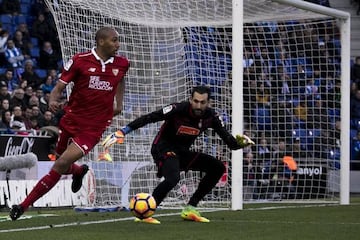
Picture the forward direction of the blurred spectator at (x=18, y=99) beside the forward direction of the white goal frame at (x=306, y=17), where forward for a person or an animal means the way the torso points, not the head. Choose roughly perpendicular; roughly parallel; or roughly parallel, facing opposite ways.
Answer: roughly parallel

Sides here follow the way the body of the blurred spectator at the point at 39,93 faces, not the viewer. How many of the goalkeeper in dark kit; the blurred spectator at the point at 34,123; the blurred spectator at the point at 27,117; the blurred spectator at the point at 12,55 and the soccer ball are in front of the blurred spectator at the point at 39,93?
4

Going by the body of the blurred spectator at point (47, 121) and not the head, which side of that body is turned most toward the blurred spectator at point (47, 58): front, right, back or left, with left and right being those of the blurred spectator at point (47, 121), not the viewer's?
back

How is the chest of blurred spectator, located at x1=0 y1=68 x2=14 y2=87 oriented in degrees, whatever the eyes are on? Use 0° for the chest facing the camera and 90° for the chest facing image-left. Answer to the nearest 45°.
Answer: approximately 315°

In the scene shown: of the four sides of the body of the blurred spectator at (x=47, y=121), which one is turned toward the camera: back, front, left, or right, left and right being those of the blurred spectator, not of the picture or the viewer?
front

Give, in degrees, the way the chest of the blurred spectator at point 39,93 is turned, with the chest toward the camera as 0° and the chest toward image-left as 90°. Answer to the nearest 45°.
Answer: approximately 0°

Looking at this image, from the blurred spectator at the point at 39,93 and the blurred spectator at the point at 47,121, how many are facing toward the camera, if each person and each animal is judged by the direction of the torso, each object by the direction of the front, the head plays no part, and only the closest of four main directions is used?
2

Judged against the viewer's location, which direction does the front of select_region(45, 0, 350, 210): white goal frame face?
facing the viewer and to the right of the viewer

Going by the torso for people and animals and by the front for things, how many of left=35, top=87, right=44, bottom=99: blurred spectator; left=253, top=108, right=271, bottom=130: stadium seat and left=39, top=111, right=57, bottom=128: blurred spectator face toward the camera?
3

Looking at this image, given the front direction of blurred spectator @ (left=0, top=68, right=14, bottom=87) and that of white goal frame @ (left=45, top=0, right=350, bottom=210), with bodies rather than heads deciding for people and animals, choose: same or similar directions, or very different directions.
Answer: same or similar directions

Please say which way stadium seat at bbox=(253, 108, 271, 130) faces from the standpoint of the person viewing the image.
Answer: facing the viewer

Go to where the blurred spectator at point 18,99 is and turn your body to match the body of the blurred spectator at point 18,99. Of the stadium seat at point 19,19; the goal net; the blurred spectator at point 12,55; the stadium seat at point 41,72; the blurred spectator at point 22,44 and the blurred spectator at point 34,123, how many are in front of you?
2

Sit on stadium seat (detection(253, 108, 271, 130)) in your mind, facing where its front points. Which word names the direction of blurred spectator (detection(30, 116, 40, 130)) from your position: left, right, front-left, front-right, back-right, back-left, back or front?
right

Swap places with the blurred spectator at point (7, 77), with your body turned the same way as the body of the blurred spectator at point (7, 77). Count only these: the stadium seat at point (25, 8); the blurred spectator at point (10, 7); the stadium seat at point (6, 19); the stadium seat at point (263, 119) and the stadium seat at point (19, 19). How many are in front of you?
1

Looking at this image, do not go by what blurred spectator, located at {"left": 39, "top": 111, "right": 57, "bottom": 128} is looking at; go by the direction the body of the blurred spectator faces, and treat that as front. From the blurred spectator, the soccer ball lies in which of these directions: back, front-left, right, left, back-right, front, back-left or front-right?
front
